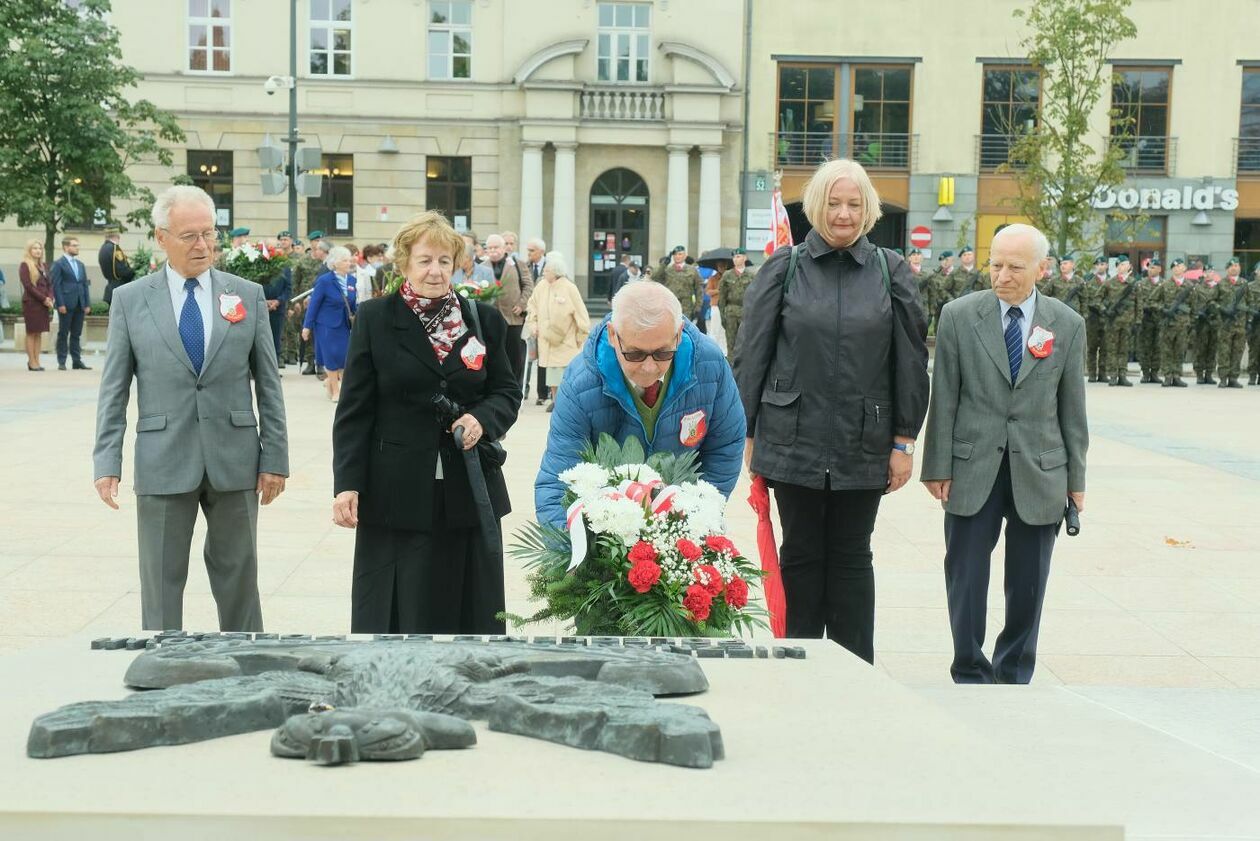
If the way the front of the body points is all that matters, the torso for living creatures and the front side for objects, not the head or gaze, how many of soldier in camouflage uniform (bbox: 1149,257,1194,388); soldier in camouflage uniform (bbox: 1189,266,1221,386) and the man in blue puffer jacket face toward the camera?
3

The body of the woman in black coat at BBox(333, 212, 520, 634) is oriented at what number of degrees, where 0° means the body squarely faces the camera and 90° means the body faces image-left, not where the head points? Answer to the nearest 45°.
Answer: approximately 0°

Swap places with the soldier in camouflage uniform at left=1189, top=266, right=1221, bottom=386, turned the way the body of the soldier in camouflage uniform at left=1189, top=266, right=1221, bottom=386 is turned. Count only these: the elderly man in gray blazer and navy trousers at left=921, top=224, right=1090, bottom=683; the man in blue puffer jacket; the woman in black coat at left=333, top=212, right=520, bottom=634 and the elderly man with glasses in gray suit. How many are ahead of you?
4

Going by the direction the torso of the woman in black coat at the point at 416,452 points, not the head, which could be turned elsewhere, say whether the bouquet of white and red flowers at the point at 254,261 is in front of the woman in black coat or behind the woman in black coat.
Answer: behind

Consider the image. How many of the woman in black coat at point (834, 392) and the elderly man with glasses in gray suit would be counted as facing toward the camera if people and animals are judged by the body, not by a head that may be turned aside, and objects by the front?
2

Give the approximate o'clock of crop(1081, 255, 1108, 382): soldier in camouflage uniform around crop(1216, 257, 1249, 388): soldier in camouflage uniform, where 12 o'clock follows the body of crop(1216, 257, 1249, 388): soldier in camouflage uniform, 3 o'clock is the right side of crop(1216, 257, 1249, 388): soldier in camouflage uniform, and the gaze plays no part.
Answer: crop(1081, 255, 1108, 382): soldier in camouflage uniform is roughly at 3 o'clock from crop(1216, 257, 1249, 388): soldier in camouflage uniform.

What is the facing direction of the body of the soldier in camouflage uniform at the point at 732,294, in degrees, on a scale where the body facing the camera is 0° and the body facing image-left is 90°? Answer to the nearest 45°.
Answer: approximately 0°

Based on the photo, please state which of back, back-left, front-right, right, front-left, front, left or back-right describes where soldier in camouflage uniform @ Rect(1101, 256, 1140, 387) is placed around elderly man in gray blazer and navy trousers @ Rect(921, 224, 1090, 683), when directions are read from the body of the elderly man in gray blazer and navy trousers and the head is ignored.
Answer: back

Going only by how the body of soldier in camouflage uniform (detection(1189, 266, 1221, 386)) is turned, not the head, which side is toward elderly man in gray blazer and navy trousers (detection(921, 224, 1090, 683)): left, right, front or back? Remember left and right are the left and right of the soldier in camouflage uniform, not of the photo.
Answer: front

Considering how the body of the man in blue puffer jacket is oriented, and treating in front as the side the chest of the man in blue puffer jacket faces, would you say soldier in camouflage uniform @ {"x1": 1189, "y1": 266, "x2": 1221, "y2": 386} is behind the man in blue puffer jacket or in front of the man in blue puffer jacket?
behind

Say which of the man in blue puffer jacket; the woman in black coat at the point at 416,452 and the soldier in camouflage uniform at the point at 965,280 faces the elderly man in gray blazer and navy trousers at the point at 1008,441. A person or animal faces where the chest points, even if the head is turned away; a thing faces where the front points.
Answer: the soldier in camouflage uniform

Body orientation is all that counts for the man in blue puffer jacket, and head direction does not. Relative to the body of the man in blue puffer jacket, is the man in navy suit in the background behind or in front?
behind

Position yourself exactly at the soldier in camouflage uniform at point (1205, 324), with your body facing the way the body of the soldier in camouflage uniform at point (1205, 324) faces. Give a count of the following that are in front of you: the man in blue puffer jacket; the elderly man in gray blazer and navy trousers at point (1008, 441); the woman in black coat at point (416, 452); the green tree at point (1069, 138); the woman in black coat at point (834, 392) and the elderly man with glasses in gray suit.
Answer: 5
